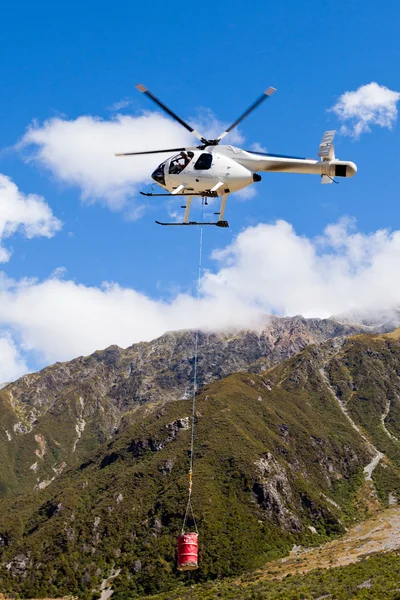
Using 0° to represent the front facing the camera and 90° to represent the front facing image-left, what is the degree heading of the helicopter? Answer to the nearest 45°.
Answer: approximately 90°
